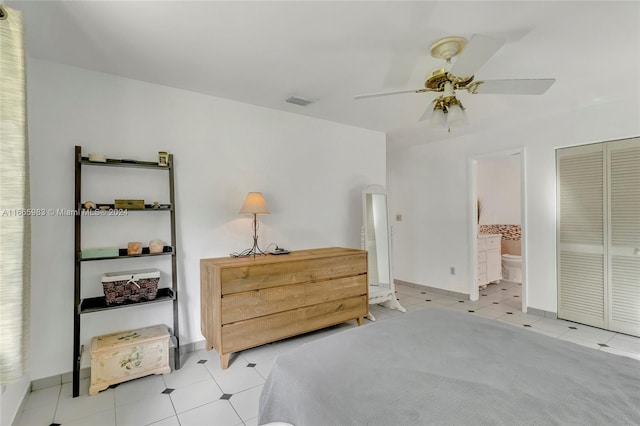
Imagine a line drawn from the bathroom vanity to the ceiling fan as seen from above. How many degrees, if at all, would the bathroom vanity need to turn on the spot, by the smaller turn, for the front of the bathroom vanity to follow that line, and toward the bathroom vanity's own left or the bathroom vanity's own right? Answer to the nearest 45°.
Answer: approximately 45° to the bathroom vanity's own right

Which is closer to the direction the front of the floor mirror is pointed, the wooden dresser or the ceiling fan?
the ceiling fan

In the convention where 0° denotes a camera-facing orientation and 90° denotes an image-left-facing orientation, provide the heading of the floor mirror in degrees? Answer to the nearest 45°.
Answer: approximately 315°

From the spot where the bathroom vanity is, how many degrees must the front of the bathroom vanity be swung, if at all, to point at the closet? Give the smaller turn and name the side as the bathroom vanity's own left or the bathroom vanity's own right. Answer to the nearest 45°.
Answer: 0° — it already faces it

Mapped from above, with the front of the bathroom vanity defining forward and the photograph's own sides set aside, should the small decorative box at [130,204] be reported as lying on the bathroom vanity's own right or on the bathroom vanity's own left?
on the bathroom vanity's own right

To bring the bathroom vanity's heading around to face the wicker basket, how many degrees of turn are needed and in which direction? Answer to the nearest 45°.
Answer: approximately 90° to its right

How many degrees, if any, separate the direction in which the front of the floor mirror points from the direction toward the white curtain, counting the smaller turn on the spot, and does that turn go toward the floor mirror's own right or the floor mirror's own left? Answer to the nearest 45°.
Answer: approximately 90° to the floor mirror's own right

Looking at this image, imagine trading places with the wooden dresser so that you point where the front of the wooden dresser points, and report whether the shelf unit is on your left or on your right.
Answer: on your right
